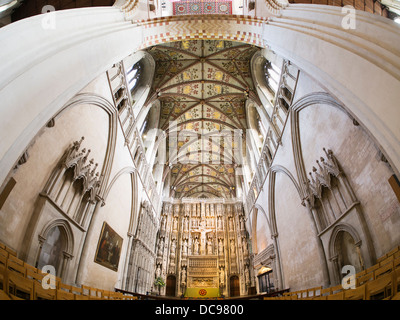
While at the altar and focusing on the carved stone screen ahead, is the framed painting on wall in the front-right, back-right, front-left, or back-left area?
back-left

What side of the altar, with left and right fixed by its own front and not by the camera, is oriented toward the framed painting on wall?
front

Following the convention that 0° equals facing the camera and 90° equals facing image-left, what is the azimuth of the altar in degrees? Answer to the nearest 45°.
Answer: approximately 0°
